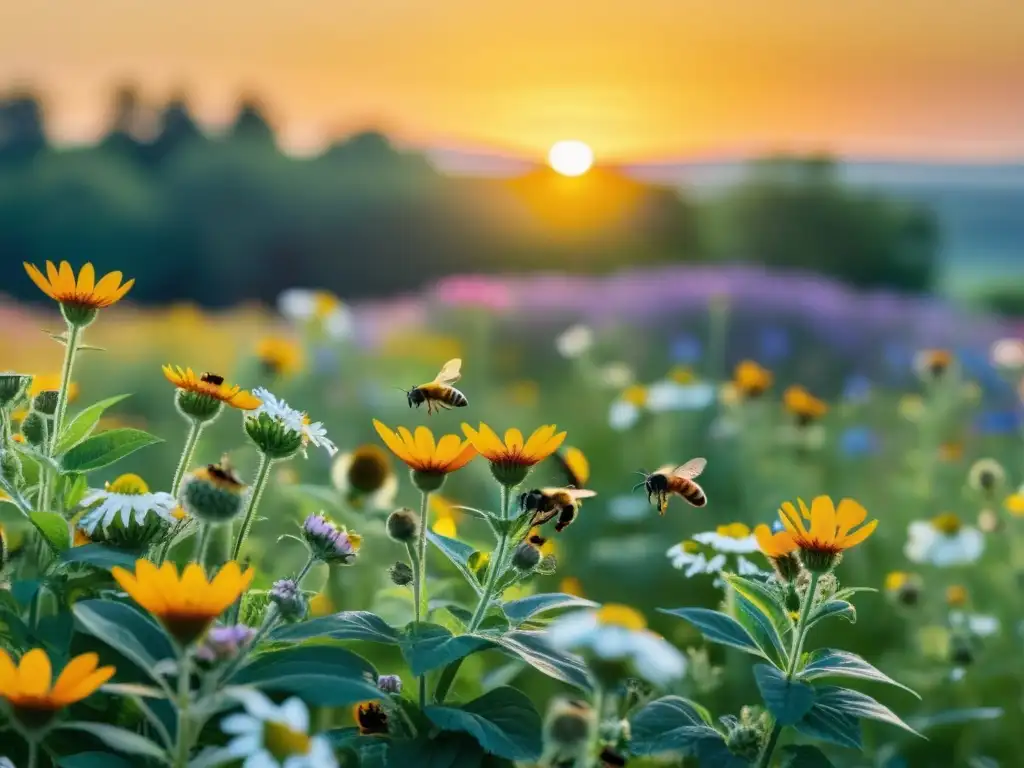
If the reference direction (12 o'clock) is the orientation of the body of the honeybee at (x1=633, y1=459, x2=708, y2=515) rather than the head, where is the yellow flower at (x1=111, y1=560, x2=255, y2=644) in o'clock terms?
The yellow flower is roughly at 10 o'clock from the honeybee.

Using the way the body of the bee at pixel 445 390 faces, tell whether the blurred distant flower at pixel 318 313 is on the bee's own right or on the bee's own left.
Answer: on the bee's own right

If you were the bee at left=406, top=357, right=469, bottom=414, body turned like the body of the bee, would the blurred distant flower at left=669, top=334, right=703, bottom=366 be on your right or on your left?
on your right

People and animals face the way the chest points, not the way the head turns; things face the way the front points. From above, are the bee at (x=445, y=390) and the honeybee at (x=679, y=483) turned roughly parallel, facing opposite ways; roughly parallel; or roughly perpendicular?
roughly parallel

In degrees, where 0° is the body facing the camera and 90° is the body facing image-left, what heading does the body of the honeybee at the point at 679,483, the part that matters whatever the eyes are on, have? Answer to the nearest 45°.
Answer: approximately 90°

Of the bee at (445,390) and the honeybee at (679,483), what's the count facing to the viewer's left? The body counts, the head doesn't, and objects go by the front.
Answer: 2

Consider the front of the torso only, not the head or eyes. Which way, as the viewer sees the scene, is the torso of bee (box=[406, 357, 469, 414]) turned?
to the viewer's left
